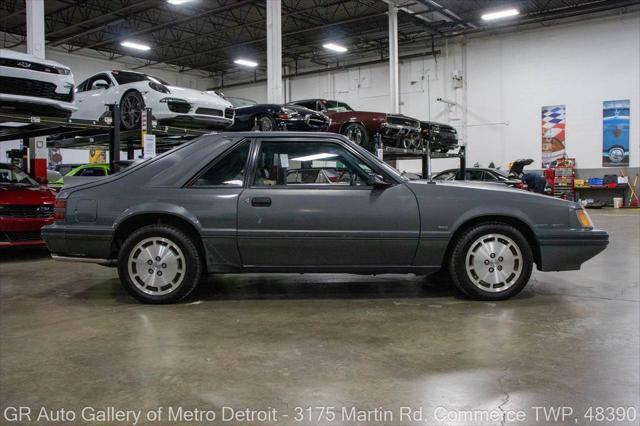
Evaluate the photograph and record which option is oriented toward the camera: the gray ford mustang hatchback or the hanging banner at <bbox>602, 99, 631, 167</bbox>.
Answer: the hanging banner

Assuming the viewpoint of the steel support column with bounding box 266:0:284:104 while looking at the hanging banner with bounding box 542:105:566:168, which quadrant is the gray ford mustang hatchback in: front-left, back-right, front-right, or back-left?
back-right

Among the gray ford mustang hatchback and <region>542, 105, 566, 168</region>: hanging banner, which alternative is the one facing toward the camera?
the hanging banner

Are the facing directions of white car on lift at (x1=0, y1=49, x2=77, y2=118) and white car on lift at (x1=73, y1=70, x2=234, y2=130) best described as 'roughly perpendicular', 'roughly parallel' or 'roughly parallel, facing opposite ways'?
roughly parallel

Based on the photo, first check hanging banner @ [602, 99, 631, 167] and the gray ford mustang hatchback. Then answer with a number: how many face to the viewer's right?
1

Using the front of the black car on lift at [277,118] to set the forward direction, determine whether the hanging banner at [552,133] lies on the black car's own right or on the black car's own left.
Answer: on the black car's own left

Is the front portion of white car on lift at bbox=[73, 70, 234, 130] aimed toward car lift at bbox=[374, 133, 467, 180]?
no

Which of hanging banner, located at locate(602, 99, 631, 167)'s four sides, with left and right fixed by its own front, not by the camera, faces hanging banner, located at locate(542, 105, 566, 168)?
right

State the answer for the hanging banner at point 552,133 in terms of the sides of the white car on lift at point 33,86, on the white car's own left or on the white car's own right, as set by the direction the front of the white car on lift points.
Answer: on the white car's own left

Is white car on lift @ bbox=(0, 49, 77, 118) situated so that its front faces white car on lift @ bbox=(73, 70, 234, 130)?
no

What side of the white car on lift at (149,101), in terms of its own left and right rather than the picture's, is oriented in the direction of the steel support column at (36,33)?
back

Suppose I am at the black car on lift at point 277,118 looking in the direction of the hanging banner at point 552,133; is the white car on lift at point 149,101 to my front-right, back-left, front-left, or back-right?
back-left

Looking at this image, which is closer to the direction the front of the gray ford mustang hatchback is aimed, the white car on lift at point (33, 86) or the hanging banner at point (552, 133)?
the hanging banner

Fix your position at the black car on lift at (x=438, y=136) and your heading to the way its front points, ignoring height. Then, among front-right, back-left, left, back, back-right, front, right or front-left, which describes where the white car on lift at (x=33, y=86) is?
right

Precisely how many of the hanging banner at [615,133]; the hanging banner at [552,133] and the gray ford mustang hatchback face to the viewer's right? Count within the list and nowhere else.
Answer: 1

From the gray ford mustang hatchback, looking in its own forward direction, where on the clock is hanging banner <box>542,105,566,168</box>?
The hanging banner is roughly at 10 o'clock from the gray ford mustang hatchback.

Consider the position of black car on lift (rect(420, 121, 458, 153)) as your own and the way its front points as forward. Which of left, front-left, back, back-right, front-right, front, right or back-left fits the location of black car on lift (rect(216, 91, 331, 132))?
right

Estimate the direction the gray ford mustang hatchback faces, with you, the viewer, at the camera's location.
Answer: facing to the right of the viewer

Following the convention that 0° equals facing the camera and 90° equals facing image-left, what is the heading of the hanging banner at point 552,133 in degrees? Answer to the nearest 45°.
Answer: approximately 0°

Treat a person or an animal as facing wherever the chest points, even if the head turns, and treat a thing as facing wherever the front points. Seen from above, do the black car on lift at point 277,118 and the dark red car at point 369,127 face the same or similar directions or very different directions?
same or similar directions

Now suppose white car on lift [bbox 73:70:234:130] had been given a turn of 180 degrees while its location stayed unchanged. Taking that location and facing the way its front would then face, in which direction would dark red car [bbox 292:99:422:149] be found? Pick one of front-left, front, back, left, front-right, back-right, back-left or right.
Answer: back-right

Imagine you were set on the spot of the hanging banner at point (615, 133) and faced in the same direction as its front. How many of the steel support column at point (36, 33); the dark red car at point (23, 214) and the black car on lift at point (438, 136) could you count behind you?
0

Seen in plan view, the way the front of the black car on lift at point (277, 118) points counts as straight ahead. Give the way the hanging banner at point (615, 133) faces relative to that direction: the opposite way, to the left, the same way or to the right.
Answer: to the right
